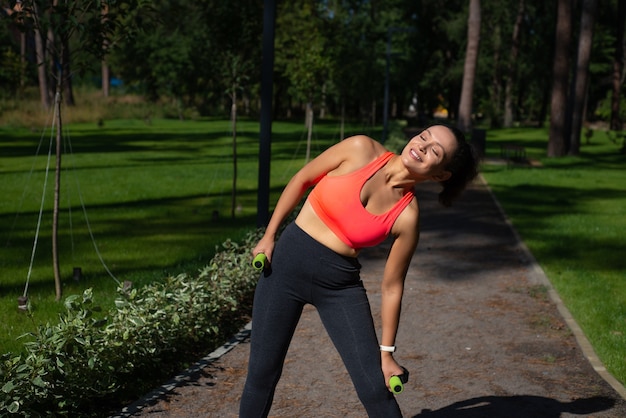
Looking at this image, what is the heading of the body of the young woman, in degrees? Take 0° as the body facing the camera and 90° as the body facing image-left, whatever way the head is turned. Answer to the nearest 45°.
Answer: approximately 0°

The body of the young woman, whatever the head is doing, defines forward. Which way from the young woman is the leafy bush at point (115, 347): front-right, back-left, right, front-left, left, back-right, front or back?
back-right

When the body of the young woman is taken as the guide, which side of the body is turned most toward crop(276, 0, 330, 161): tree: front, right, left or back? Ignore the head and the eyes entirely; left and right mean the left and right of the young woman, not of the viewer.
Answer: back

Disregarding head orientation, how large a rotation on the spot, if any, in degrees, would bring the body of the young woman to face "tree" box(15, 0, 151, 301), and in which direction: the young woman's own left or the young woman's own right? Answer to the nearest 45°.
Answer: approximately 135° to the young woman's own right
